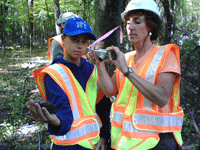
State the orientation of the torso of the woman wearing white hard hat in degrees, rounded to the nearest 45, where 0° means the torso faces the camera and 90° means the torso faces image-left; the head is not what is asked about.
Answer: approximately 45°

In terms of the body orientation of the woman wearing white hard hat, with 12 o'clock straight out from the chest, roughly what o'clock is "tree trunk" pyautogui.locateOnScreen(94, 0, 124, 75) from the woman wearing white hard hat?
The tree trunk is roughly at 4 o'clock from the woman wearing white hard hat.
